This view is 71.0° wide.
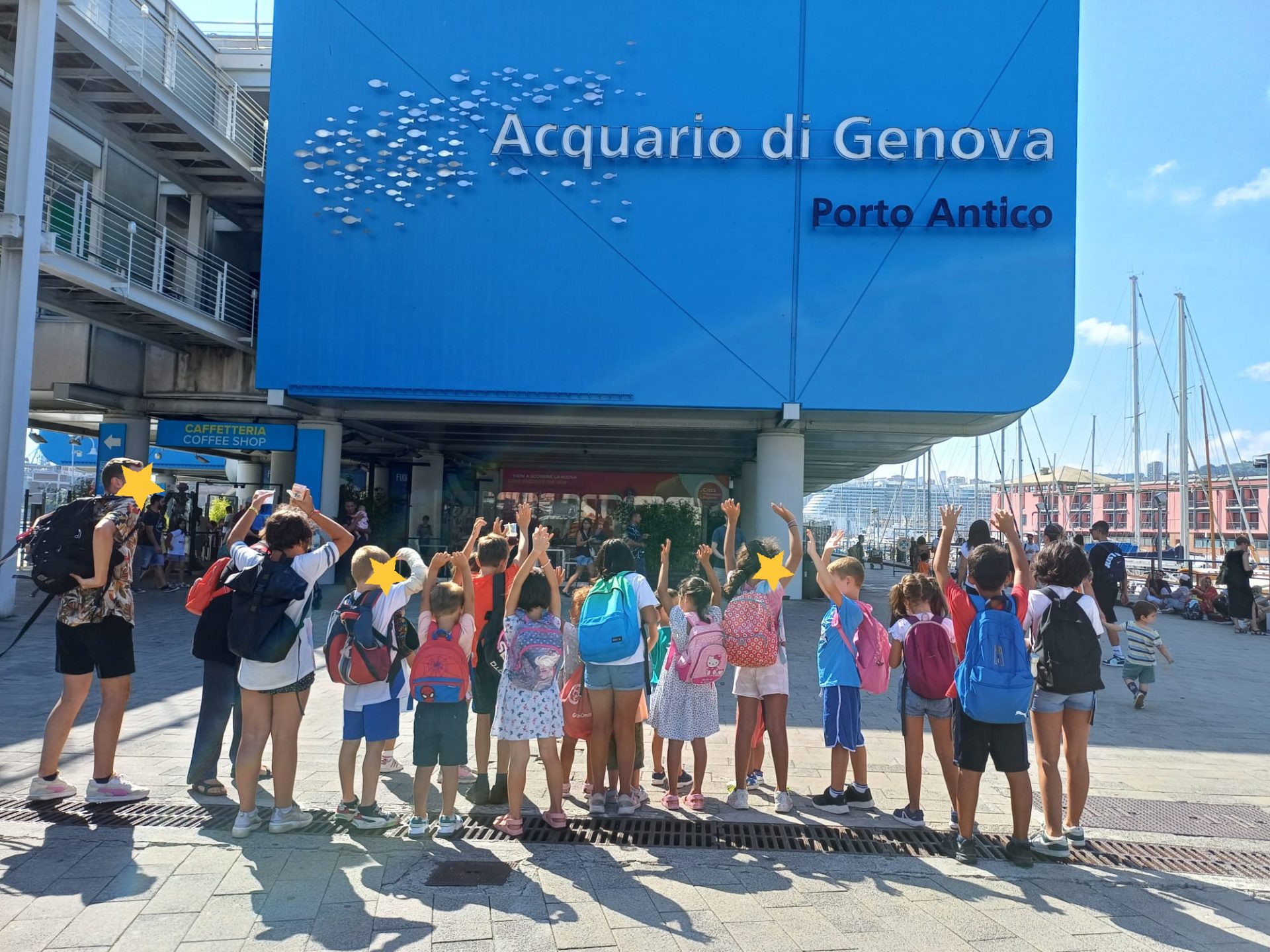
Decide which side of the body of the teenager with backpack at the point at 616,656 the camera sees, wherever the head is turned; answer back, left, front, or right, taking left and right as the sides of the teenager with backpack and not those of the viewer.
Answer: back

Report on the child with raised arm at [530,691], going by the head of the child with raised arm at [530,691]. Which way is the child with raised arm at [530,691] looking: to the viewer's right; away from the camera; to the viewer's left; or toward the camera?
away from the camera

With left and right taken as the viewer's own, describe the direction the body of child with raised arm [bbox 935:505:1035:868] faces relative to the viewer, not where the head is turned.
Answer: facing away from the viewer

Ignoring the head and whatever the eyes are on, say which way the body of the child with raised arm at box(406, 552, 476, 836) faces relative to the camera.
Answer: away from the camera

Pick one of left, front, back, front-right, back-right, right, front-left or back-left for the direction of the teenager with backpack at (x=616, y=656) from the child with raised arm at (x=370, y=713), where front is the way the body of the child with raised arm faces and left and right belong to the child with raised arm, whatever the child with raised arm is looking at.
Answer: front-right

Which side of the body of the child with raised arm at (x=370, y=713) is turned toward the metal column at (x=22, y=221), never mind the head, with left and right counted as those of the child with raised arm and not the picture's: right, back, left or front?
left

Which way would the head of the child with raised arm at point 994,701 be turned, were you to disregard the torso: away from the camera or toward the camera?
away from the camera

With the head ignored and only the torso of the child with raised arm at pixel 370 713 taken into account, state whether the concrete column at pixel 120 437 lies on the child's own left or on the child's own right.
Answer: on the child's own left

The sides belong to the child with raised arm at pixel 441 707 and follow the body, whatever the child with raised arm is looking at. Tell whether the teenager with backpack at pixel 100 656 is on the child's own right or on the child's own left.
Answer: on the child's own left

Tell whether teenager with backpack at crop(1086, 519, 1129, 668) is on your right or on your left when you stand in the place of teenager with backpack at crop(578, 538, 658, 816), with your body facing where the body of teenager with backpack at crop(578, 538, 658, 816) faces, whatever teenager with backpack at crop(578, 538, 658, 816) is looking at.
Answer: on your right

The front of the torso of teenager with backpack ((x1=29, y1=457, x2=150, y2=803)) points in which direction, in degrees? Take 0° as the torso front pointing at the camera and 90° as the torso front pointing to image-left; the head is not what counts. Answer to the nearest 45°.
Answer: approximately 270°

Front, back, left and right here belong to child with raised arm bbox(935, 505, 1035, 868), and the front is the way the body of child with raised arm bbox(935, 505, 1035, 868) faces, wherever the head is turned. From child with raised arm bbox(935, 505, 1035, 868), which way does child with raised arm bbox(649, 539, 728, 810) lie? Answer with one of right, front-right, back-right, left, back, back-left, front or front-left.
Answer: left
